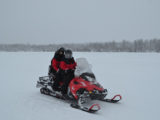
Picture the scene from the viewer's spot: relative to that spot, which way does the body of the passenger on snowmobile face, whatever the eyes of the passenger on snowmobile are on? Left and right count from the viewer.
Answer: facing the viewer and to the right of the viewer

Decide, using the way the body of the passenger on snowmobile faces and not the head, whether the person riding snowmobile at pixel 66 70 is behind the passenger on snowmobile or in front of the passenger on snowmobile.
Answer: in front

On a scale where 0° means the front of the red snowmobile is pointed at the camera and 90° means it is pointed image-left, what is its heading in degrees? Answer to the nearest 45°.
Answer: approximately 315°
